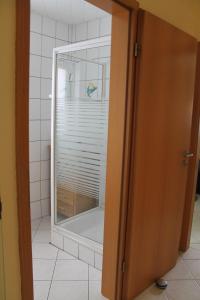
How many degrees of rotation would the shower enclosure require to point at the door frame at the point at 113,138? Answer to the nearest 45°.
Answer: approximately 45° to its left

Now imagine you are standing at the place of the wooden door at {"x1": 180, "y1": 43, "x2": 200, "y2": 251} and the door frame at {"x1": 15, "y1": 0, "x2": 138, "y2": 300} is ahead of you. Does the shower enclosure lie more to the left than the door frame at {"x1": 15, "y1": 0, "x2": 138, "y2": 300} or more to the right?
right

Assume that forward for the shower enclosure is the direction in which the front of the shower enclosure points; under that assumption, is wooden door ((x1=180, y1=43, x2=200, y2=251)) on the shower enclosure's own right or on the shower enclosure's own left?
on the shower enclosure's own left

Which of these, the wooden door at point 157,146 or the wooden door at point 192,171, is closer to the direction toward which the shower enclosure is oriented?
the wooden door at point 157,146

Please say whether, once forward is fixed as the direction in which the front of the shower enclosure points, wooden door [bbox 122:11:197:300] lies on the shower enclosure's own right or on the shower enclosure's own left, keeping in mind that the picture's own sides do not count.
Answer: on the shower enclosure's own left
